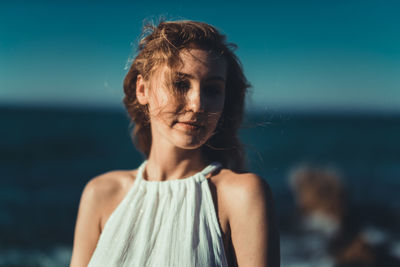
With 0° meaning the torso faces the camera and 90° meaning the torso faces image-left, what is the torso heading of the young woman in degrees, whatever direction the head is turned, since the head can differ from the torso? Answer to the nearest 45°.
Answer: approximately 0°
